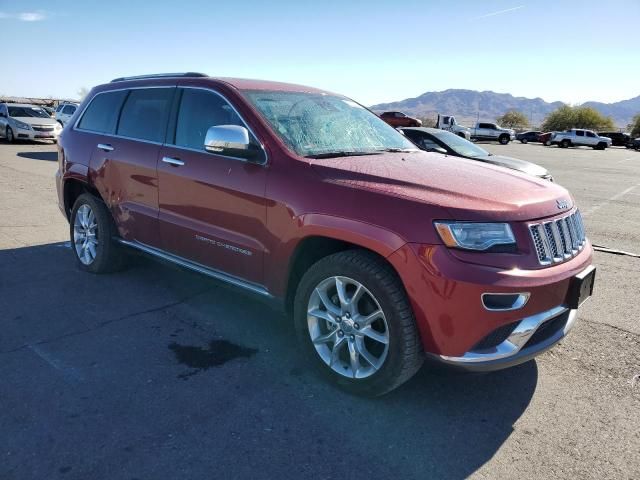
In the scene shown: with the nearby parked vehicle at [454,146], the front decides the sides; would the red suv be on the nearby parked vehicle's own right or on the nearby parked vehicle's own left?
on the nearby parked vehicle's own right

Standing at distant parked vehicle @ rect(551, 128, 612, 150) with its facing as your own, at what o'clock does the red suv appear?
The red suv is roughly at 3 o'clock from the distant parked vehicle.

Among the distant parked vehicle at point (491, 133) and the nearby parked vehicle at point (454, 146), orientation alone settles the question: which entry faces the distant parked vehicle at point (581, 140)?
the distant parked vehicle at point (491, 133)

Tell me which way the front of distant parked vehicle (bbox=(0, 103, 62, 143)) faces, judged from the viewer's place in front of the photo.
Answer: facing the viewer and to the right of the viewer

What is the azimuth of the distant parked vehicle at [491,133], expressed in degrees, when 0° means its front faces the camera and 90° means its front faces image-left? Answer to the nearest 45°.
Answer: approximately 270°

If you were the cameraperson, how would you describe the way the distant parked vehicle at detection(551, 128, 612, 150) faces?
facing to the right of the viewer

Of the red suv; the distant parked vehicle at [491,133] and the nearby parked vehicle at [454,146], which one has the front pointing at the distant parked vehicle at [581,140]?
the distant parked vehicle at [491,133]
